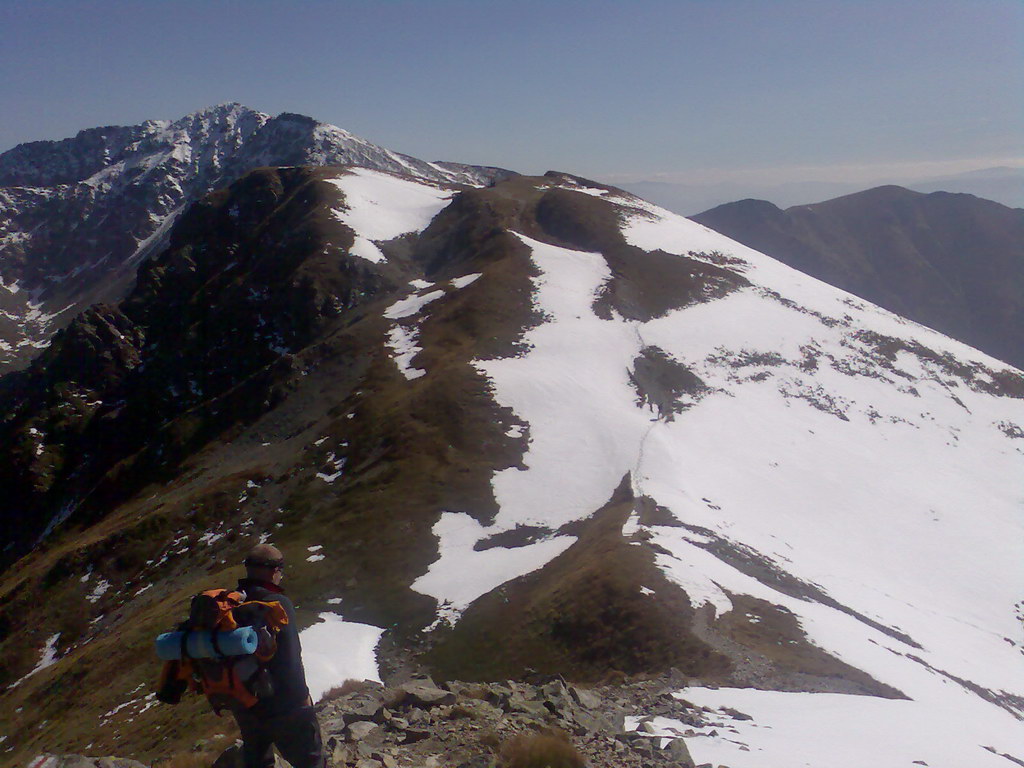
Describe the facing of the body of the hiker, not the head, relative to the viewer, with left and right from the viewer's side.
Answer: facing away from the viewer and to the right of the viewer

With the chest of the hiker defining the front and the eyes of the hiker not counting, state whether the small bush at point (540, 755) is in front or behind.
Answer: in front
